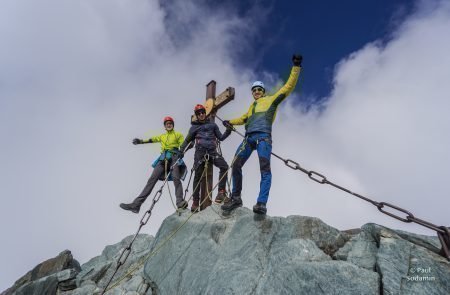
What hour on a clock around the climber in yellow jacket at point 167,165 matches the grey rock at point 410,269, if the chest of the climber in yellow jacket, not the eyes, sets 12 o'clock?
The grey rock is roughly at 11 o'clock from the climber in yellow jacket.

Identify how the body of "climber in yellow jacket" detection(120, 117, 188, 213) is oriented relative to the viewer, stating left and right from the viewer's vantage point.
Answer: facing the viewer

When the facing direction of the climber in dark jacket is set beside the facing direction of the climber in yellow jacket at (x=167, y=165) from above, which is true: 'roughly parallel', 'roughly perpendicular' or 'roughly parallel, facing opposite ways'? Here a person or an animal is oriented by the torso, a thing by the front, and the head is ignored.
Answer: roughly parallel

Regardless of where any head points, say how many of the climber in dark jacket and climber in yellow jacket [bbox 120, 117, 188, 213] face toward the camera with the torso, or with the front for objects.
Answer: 2

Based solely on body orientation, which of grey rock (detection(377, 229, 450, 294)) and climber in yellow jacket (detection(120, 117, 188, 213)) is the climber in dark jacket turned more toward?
the grey rock

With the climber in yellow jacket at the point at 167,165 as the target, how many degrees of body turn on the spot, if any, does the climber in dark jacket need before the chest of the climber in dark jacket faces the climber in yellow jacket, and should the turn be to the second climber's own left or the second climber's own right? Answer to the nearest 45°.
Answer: approximately 135° to the second climber's own right

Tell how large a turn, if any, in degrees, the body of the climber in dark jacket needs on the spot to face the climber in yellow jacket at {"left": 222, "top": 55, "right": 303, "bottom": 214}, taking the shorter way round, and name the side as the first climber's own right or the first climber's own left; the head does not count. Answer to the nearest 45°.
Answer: approximately 45° to the first climber's own left
